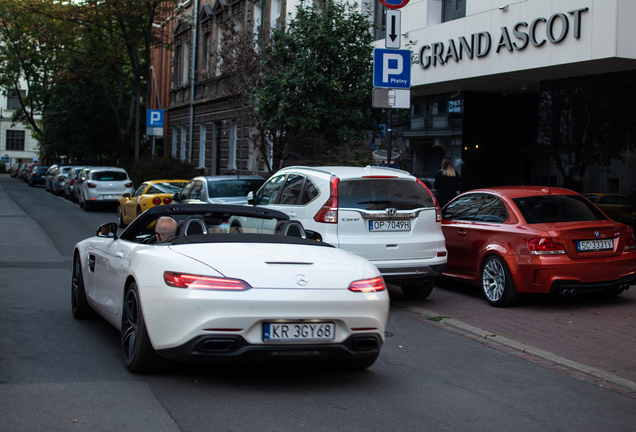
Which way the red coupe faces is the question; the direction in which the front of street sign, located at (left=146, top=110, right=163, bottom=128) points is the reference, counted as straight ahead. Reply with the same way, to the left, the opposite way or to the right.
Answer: the opposite way

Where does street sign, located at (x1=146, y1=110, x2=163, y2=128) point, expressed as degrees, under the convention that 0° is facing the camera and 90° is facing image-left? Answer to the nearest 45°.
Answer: approximately 0°

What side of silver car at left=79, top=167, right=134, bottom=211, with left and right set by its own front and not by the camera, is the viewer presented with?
back

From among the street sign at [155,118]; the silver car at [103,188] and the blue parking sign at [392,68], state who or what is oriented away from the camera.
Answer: the silver car

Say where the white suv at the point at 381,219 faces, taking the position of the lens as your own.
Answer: facing away from the viewer and to the left of the viewer

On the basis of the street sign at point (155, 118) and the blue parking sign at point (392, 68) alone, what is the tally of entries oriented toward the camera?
2

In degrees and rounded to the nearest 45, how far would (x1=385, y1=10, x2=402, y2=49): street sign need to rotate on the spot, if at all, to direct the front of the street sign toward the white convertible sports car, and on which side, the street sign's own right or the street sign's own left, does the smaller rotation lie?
0° — it already faces it

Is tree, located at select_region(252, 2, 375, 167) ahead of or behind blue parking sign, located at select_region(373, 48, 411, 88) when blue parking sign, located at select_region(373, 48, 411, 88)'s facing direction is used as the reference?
behind

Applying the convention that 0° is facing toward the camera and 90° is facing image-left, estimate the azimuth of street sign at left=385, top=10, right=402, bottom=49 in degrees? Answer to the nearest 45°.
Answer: approximately 0°

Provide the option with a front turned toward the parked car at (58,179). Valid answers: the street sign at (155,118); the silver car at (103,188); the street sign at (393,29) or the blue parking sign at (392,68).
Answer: the silver car
